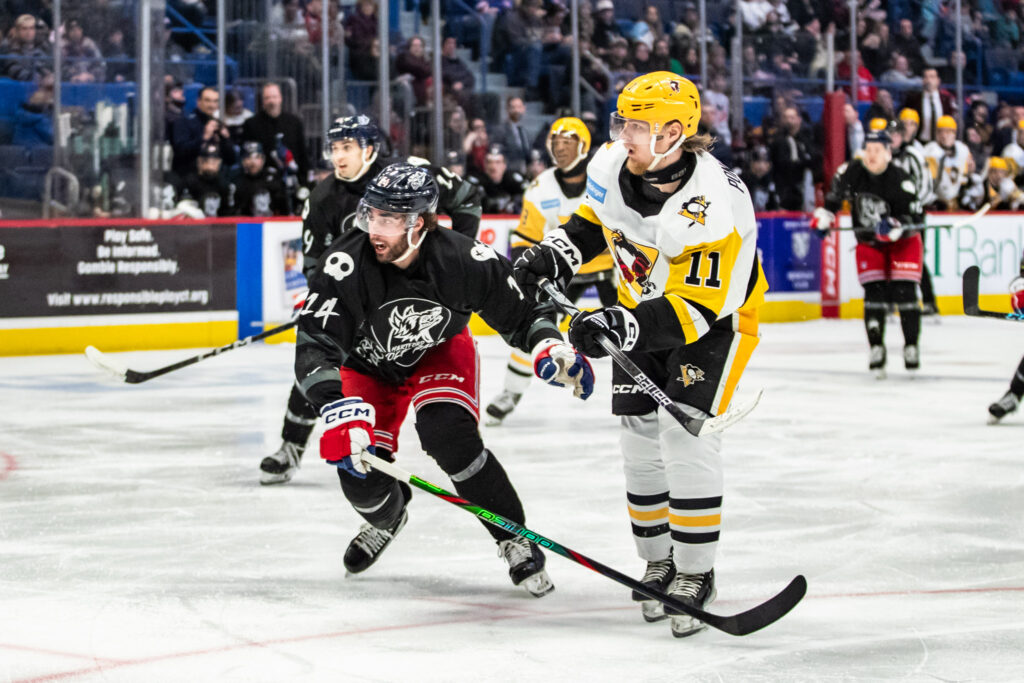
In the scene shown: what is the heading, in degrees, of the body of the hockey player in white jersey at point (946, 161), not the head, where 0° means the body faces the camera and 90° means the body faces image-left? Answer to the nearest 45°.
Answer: approximately 0°

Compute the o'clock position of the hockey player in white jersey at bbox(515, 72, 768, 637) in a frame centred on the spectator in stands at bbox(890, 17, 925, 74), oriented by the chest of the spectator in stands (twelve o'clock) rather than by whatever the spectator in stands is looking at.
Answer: The hockey player in white jersey is roughly at 12 o'clock from the spectator in stands.

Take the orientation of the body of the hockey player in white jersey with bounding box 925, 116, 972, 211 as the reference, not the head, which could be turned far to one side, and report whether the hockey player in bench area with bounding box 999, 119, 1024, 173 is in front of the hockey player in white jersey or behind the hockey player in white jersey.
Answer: behind
